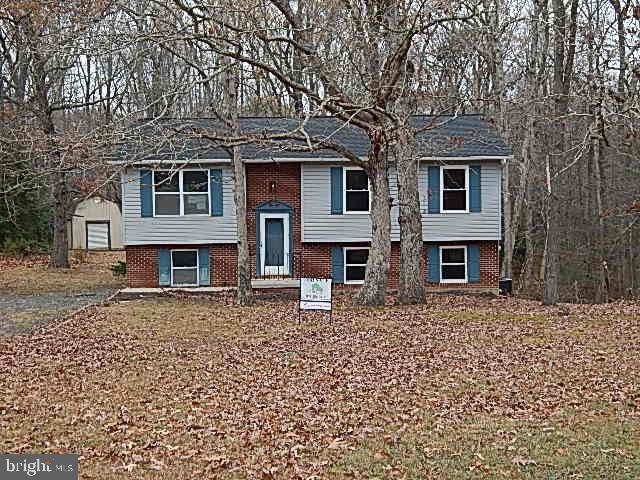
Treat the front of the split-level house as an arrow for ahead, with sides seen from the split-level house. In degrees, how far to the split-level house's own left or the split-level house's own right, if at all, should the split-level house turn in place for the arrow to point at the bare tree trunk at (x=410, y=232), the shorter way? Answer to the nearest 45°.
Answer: approximately 45° to the split-level house's own left

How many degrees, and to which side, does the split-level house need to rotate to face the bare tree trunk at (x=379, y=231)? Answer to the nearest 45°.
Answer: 0° — it already faces it

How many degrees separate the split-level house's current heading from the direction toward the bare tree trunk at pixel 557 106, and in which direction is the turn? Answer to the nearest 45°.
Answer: approximately 45° to its left

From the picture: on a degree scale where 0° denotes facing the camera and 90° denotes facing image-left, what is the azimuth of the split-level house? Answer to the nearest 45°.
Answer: approximately 0°

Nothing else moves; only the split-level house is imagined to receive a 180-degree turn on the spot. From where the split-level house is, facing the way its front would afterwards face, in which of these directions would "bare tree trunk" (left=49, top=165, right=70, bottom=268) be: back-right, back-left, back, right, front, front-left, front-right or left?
front-left

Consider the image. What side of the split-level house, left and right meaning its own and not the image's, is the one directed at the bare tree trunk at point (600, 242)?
left

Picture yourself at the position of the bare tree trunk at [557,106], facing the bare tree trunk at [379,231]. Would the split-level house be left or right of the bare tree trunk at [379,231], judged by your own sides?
right
